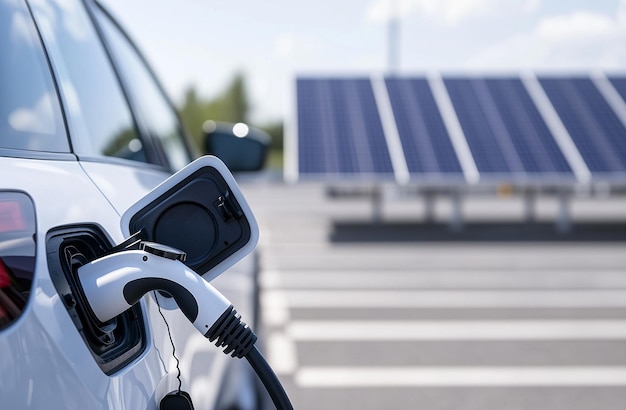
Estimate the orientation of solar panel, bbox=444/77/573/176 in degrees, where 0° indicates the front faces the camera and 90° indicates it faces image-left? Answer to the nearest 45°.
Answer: approximately 0°

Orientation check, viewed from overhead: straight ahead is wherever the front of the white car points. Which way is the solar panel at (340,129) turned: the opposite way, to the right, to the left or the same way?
the opposite way

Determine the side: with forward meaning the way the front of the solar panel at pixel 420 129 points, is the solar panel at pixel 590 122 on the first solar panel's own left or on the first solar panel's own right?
on the first solar panel's own left

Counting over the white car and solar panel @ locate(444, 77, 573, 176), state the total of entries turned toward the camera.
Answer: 1

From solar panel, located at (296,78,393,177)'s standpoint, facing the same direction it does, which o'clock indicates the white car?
The white car is roughly at 12 o'clock from the solar panel.

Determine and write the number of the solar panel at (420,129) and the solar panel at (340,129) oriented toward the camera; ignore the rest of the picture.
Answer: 2

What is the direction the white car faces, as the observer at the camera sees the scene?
facing away from the viewer and to the right of the viewer

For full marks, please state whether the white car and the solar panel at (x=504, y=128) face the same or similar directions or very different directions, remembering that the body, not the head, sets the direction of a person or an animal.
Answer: very different directions

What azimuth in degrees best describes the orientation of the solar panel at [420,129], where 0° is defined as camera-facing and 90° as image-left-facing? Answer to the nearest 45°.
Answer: approximately 0°

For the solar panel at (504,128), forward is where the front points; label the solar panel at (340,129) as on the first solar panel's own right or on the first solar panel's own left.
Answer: on the first solar panel's own right
